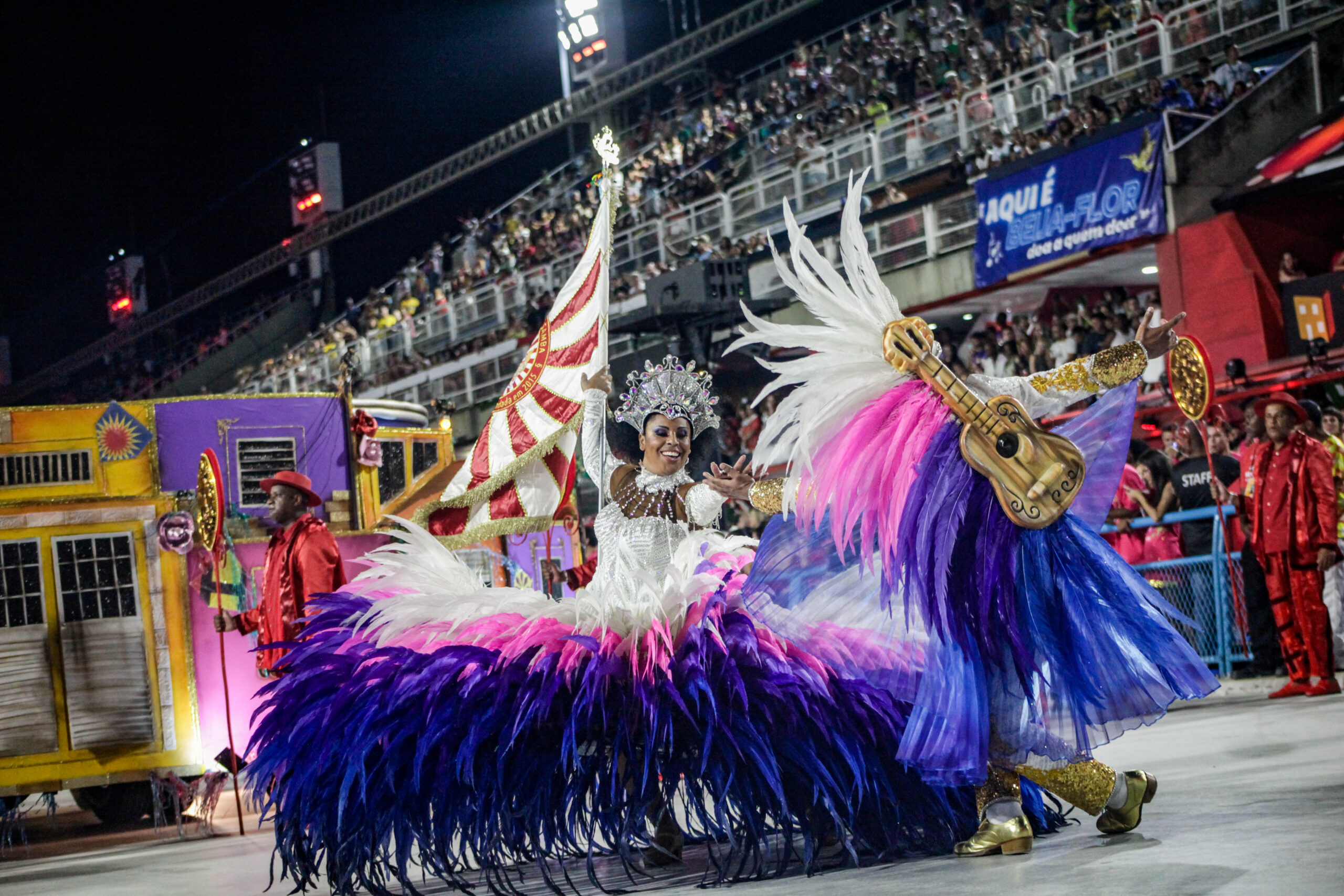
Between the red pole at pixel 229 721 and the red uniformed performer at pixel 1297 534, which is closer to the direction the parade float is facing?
the red uniformed performer

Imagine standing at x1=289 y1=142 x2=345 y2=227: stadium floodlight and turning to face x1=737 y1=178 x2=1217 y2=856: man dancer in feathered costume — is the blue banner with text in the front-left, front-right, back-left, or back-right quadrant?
front-left

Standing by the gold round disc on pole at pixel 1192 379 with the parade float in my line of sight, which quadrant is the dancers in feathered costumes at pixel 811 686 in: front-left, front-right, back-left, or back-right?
front-left

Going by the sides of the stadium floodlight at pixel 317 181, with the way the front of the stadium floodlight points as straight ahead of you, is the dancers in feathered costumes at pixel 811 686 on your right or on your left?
on your left

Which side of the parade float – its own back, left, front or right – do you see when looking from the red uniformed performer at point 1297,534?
front

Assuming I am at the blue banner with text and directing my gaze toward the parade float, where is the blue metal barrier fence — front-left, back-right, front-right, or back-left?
front-left

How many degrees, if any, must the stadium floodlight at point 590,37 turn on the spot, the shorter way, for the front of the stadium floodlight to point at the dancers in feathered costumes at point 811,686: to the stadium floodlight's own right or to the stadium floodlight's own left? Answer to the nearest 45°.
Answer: approximately 45° to the stadium floodlight's own left

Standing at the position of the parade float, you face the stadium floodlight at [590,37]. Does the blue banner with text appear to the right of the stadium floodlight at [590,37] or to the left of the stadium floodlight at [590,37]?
right

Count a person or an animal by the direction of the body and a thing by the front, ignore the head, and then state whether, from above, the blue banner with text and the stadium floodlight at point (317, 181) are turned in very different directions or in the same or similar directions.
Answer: same or similar directions

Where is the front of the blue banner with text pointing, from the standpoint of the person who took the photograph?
facing the viewer and to the left of the viewer

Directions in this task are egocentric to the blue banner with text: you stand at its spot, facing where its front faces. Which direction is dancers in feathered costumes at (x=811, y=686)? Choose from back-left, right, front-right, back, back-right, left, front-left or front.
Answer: front-left

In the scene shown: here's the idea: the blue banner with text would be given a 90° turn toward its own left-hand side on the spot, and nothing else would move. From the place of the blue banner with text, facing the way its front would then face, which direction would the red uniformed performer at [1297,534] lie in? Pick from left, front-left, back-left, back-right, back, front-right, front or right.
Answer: front-right

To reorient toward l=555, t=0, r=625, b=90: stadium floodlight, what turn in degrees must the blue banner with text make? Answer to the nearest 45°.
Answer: approximately 90° to its right

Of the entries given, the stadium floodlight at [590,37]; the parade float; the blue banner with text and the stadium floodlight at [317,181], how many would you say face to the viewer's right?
1
